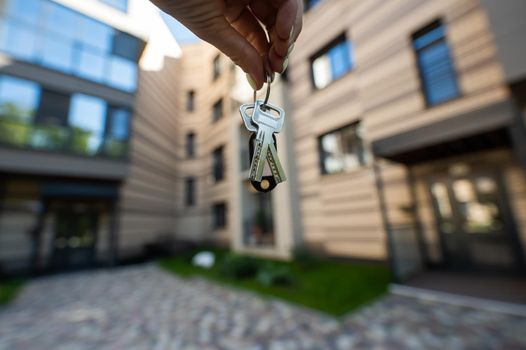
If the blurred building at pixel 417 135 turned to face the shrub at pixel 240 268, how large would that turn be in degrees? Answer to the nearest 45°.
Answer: approximately 45° to its right

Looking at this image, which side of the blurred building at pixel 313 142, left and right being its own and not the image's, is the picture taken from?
front

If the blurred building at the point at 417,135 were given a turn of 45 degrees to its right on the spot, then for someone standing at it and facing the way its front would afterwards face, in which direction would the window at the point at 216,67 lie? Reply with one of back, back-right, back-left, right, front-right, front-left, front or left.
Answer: front

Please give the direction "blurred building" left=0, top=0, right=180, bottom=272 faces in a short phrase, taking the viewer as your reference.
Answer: facing the viewer and to the right of the viewer

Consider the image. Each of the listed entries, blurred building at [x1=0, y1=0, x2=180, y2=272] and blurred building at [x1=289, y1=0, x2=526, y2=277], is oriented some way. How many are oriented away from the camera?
0

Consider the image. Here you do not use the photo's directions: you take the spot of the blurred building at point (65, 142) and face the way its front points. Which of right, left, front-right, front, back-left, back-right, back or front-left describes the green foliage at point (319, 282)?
front
